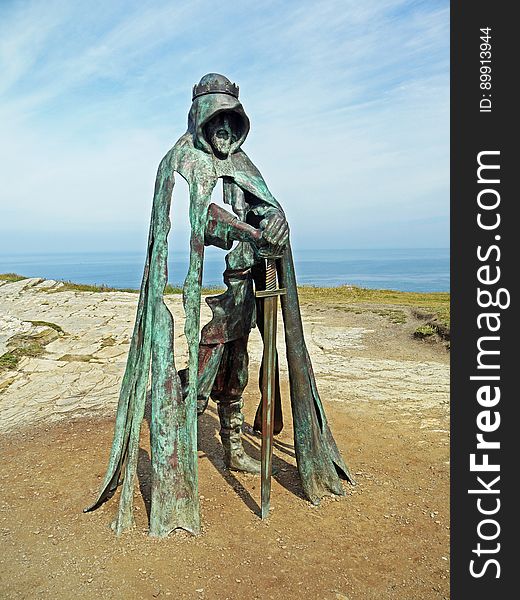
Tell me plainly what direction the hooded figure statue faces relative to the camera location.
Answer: facing the viewer and to the right of the viewer
